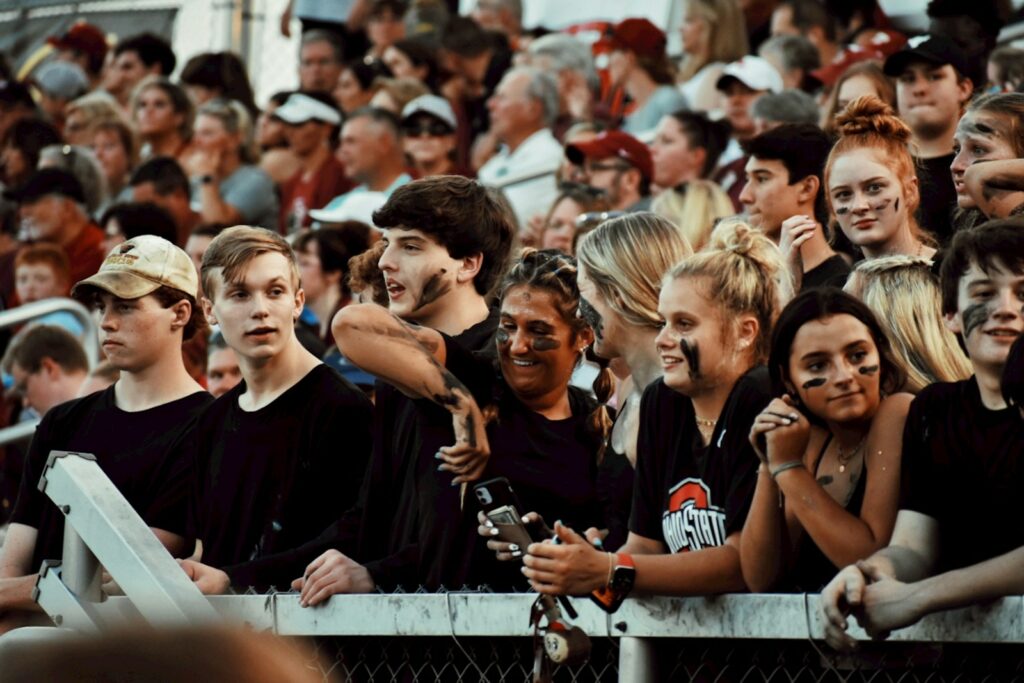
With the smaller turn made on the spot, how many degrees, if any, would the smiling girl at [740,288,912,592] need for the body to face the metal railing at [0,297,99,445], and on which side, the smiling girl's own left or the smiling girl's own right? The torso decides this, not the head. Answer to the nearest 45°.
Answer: approximately 135° to the smiling girl's own right

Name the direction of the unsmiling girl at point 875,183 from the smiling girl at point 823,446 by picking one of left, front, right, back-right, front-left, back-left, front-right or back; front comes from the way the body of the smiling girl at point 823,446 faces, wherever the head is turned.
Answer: back

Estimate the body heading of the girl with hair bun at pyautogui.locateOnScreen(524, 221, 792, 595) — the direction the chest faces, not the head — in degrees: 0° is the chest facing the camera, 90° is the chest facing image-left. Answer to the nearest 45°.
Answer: approximately 45°

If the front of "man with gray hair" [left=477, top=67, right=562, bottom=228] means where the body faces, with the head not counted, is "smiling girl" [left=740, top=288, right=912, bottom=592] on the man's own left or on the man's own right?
on the man's own left

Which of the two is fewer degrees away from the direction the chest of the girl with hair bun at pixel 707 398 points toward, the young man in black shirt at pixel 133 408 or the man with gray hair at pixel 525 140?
the young man in black shirt
